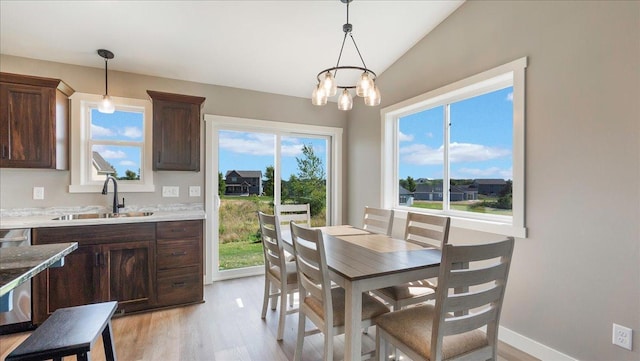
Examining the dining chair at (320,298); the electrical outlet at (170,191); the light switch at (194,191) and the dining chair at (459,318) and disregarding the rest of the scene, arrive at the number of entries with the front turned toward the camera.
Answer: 2

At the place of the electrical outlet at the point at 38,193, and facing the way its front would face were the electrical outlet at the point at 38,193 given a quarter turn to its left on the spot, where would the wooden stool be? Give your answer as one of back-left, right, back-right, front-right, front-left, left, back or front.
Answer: right

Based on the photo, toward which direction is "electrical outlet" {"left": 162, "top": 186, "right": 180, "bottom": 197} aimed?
toward the camera

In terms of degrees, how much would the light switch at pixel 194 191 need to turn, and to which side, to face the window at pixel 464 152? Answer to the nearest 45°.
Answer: approximately 45° to its left

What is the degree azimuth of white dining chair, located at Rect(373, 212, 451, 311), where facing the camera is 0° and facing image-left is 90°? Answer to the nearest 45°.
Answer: approximately 45°

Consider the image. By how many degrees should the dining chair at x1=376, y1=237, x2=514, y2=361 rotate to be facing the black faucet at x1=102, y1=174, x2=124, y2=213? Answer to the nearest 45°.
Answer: approximately 45° to its left

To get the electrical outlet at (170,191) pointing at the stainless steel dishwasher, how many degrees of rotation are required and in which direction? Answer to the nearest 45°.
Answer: approximately 45° to its right

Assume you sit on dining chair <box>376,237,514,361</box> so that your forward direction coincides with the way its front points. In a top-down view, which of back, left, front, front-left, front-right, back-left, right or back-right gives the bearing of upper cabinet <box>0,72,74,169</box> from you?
front-left

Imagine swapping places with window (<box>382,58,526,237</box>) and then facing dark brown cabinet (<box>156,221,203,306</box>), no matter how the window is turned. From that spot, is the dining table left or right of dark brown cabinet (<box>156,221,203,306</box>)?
left

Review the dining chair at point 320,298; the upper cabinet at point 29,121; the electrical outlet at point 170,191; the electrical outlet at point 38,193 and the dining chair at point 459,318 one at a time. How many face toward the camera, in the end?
3

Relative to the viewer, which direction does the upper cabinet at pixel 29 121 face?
toward the camera

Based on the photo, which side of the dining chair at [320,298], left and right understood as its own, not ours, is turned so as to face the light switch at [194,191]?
left
